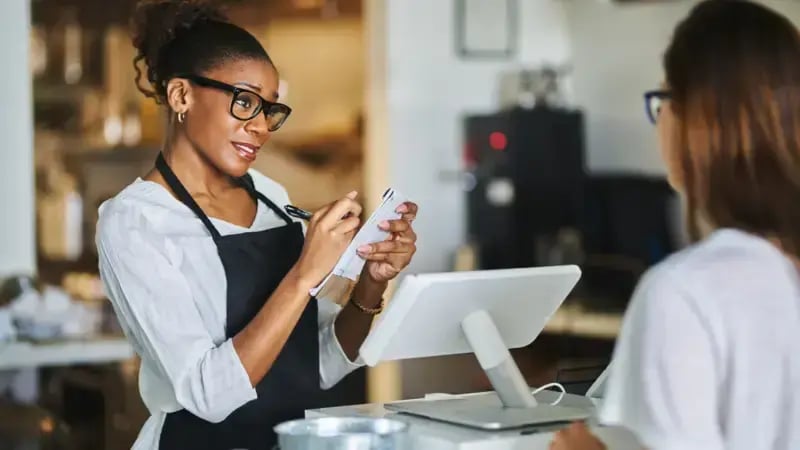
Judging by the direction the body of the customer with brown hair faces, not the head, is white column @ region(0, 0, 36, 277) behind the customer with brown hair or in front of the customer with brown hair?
in front

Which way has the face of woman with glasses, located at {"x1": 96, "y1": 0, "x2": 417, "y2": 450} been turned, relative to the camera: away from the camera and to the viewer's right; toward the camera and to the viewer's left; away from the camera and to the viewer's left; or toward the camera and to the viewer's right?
toward the camera and to the viewer's right

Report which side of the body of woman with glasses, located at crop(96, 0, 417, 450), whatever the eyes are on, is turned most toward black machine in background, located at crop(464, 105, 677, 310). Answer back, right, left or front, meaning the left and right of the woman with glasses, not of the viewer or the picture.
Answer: left

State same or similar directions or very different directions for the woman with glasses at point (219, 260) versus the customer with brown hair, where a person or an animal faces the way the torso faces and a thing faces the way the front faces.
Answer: very different directions

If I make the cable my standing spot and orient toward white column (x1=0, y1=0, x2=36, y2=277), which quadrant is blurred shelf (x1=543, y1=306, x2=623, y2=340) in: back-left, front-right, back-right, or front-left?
front-right

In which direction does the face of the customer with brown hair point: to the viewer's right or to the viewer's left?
to the viewer's left

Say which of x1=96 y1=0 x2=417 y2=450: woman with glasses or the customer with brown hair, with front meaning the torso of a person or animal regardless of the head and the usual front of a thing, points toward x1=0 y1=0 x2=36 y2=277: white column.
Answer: the customer with brown hair

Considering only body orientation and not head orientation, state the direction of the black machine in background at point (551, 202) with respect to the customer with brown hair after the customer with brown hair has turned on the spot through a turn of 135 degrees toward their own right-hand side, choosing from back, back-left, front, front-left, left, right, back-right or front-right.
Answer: left

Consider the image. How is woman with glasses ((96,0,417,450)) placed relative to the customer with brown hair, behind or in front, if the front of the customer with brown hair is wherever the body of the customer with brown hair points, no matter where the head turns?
in front

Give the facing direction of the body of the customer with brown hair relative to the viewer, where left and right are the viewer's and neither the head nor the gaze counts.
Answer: facing away from the viewer and to the left of the viewer

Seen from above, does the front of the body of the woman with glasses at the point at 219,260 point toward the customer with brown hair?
yes
